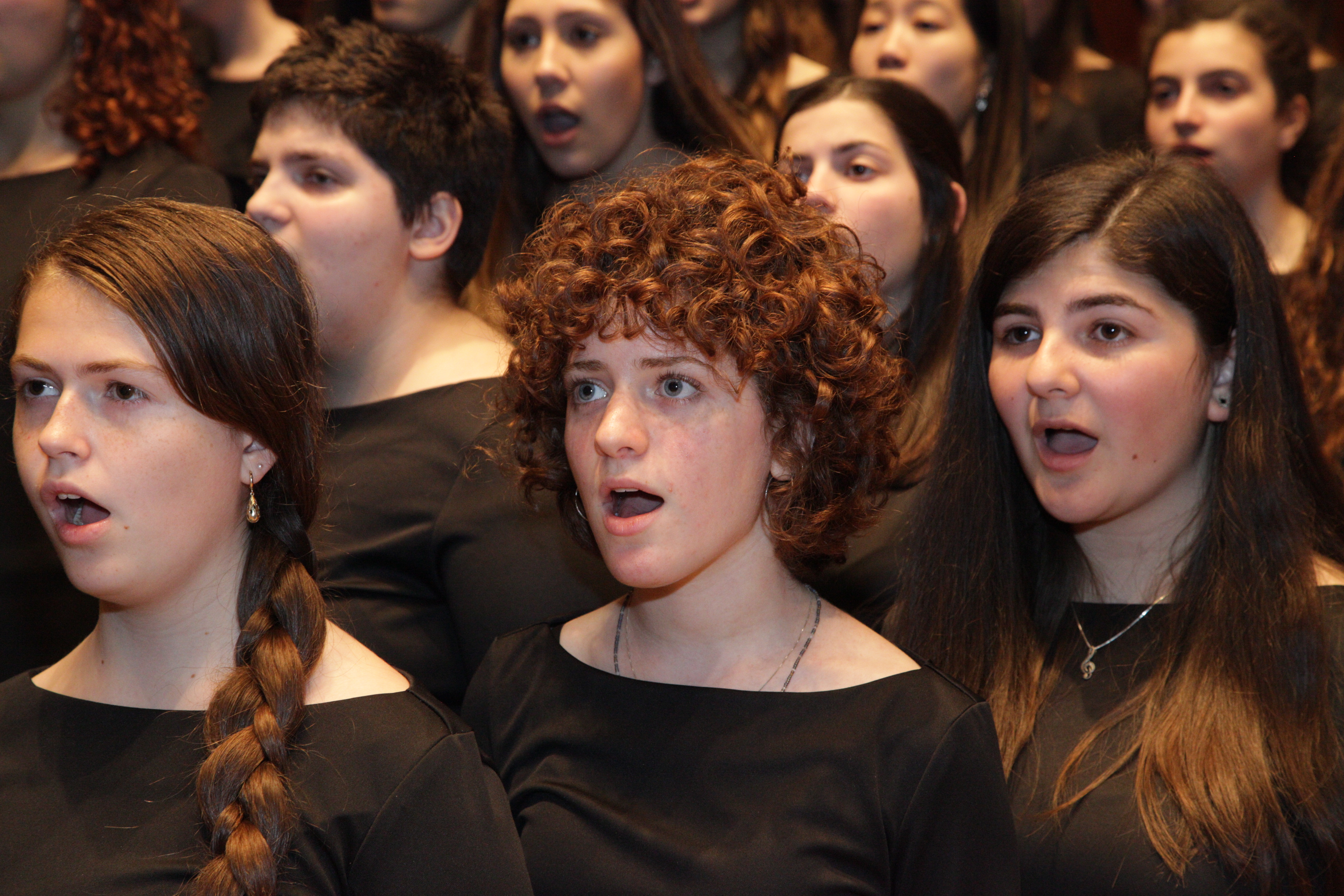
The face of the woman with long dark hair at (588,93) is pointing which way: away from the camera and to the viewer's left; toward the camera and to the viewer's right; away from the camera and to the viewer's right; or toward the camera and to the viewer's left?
toward the camera and to the viewer's left

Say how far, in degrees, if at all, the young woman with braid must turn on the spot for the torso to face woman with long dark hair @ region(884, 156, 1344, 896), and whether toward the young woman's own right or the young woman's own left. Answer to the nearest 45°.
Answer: approximately 135° to the young woman's own left

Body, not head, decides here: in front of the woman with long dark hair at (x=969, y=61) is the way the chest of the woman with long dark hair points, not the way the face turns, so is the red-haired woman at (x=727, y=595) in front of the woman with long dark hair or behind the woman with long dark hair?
in front

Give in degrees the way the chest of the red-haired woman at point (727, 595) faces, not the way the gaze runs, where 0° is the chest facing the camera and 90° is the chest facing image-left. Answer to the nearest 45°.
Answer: approximately 45°

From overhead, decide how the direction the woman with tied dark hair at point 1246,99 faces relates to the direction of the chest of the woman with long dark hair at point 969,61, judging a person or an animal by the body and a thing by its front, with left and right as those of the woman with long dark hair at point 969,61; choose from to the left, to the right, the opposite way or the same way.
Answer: the same way

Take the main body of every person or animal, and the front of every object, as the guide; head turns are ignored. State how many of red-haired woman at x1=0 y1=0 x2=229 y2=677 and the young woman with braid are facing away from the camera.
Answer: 0

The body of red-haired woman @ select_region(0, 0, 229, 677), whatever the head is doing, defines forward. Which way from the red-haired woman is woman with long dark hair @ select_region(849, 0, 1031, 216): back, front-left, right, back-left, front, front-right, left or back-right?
back-left

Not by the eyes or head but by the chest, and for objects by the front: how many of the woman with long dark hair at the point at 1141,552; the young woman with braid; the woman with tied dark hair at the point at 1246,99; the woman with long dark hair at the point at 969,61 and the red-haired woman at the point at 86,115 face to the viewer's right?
0

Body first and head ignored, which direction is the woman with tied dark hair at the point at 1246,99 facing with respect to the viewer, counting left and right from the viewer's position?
facing the viewer and to the left of the viewer

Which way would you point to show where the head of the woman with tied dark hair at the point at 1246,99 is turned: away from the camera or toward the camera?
toward the camera

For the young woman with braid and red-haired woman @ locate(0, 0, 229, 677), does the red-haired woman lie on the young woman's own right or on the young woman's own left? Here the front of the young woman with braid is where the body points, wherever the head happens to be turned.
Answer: on the young woman's own right

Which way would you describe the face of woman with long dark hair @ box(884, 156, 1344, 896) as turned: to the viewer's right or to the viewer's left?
to the viewer's left

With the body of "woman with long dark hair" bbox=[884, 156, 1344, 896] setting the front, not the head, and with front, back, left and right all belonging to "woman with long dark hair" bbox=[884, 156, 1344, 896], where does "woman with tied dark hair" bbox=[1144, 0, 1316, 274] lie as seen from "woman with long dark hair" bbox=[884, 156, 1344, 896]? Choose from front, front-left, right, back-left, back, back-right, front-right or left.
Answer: back-right

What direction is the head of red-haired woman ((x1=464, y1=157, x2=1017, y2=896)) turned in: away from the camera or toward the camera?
toward the camera

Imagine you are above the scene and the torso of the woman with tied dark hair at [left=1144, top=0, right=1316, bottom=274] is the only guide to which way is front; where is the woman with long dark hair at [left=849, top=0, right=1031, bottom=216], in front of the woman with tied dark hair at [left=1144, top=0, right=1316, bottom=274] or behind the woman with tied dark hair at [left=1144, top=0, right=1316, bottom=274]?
in front

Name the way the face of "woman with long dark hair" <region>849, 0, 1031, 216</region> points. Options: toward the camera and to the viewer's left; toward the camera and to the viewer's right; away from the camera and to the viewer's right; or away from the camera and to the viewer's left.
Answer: toward the camera and to the viewer's left

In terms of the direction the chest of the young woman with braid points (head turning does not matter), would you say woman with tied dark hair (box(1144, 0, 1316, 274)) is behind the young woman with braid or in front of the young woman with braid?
behind
